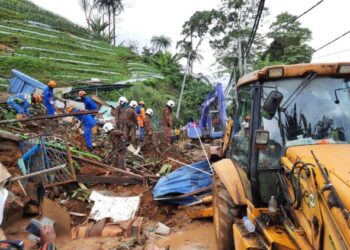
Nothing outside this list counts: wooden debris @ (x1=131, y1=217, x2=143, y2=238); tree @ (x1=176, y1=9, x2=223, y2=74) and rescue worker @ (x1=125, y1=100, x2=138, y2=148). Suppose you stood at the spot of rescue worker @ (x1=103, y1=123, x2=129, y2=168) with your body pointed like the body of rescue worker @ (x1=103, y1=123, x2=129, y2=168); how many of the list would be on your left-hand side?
1

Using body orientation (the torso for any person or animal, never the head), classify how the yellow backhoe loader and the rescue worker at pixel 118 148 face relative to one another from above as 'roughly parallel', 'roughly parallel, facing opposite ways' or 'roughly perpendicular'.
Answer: roughly perpendicular

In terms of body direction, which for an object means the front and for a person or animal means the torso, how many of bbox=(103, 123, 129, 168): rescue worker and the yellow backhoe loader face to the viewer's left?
1

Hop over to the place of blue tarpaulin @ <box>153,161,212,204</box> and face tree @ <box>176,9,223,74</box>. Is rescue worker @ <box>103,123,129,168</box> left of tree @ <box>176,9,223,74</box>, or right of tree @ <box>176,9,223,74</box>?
left
